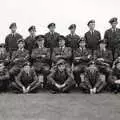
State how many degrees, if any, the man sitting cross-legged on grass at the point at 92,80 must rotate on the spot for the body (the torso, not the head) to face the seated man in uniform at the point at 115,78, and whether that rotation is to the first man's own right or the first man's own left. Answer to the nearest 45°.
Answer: approximately 90° to the first man's own left

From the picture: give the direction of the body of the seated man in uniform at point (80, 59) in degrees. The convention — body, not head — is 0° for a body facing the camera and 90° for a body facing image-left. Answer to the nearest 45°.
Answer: approximately 0°
